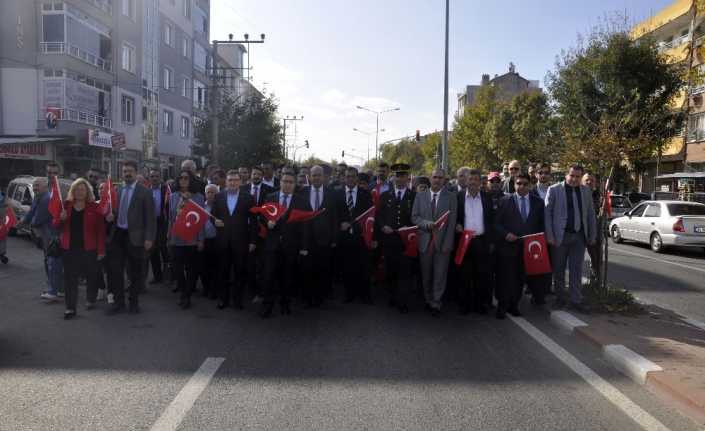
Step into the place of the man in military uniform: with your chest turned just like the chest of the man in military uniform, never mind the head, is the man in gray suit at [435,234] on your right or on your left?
on your left

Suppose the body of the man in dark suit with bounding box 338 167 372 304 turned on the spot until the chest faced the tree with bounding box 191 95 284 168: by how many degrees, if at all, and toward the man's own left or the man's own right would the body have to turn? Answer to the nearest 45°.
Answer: approximately 180°

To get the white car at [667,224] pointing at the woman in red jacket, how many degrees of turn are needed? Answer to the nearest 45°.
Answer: approximately 90° to its left

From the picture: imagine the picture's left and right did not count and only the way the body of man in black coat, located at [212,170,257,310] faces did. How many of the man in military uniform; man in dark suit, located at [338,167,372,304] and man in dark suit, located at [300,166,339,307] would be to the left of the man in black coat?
3

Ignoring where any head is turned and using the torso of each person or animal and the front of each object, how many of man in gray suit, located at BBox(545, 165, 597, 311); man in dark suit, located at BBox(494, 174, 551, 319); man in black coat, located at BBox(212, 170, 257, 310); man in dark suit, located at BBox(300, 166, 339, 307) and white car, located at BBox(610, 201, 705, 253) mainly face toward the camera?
4

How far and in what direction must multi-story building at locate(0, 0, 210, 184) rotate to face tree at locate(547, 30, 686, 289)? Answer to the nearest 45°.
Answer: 0° — it already faces it

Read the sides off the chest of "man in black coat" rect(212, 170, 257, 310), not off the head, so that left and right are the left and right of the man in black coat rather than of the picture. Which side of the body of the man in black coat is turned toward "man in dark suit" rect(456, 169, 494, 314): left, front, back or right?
left

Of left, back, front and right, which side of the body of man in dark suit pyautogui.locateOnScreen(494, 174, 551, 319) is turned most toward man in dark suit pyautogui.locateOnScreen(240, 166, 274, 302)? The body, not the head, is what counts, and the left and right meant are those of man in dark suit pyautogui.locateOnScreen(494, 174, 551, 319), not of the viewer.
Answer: right
